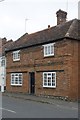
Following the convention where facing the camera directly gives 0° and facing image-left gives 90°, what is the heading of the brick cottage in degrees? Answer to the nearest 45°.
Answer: approximately 45°
